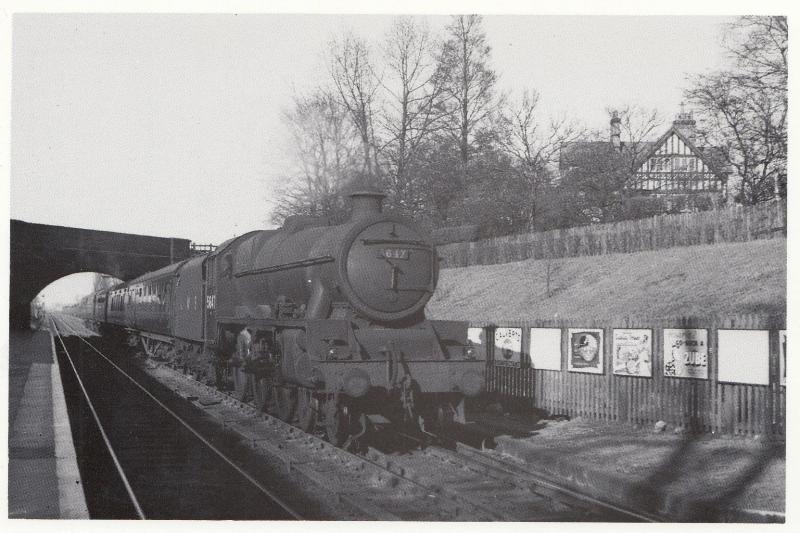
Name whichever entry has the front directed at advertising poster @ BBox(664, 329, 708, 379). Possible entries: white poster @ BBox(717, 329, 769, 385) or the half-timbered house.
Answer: the half-timbered house

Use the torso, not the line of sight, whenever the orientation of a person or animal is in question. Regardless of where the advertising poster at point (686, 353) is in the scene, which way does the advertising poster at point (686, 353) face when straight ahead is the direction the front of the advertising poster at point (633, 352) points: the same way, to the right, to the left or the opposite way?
the same way

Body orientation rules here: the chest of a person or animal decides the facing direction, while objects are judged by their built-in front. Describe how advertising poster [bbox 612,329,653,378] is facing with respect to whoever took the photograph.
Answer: facing the viewer

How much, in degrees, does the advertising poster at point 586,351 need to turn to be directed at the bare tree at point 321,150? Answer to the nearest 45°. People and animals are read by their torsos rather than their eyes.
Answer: approximately 135° to its right

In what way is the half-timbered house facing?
toward the camera

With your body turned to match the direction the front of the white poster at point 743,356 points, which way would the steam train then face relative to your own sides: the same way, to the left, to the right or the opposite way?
to the left

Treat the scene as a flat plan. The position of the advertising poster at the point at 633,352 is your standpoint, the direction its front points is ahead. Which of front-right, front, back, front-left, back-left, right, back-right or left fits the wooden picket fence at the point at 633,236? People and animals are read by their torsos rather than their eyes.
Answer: back

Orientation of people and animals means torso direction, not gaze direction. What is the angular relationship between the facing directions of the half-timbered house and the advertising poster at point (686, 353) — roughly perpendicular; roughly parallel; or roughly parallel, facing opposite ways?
roughly parallel

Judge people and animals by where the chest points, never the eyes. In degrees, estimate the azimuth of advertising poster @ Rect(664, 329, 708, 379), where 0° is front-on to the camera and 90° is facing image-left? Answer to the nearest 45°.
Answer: approximately 0°

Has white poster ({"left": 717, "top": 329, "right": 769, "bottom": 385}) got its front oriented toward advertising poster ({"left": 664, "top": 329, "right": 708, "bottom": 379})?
no

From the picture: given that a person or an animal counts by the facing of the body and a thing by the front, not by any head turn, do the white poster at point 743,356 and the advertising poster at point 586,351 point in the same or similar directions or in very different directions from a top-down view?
same or similar directions

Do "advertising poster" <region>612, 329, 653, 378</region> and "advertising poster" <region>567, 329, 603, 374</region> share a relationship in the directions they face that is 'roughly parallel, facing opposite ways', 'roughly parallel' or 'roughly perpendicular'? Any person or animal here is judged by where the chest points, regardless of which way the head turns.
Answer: roughly parallel

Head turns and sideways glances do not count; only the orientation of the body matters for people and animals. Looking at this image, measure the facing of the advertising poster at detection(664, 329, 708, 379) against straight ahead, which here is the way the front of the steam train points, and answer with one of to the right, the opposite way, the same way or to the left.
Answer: to the right

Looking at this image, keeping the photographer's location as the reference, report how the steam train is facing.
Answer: facing the viewer and to the right of the viewer

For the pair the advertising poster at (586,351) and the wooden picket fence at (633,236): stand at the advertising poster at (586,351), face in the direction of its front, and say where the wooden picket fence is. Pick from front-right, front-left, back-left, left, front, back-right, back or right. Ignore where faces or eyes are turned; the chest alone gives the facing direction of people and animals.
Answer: back
